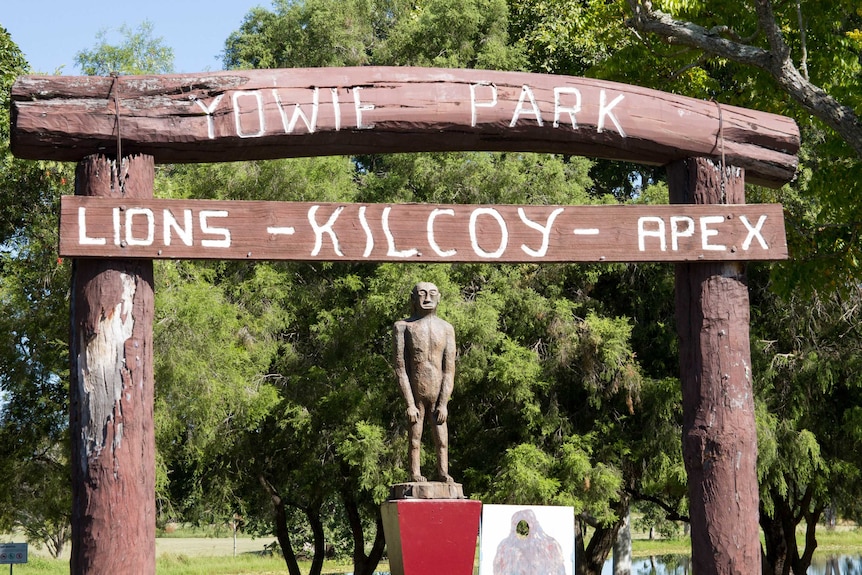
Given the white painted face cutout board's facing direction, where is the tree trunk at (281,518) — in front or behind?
behind

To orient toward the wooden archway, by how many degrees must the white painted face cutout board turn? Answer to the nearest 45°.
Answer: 0° — it already faces it

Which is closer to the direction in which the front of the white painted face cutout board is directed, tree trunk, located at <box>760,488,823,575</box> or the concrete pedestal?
the concrete pedestal

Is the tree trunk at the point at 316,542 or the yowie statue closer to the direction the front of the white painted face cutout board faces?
the yowie statue

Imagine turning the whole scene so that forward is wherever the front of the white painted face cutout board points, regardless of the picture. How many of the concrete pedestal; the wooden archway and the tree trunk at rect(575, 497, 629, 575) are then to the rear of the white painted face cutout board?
1

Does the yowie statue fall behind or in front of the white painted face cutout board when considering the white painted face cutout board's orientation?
in front

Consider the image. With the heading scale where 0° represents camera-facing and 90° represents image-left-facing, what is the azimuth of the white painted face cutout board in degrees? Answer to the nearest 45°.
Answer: approximately 0°

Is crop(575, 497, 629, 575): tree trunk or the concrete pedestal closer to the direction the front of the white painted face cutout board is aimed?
the concrete pedestal

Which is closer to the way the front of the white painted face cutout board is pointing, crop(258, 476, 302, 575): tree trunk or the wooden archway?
the wooden archway

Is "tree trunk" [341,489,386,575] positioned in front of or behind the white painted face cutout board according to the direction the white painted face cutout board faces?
behind
